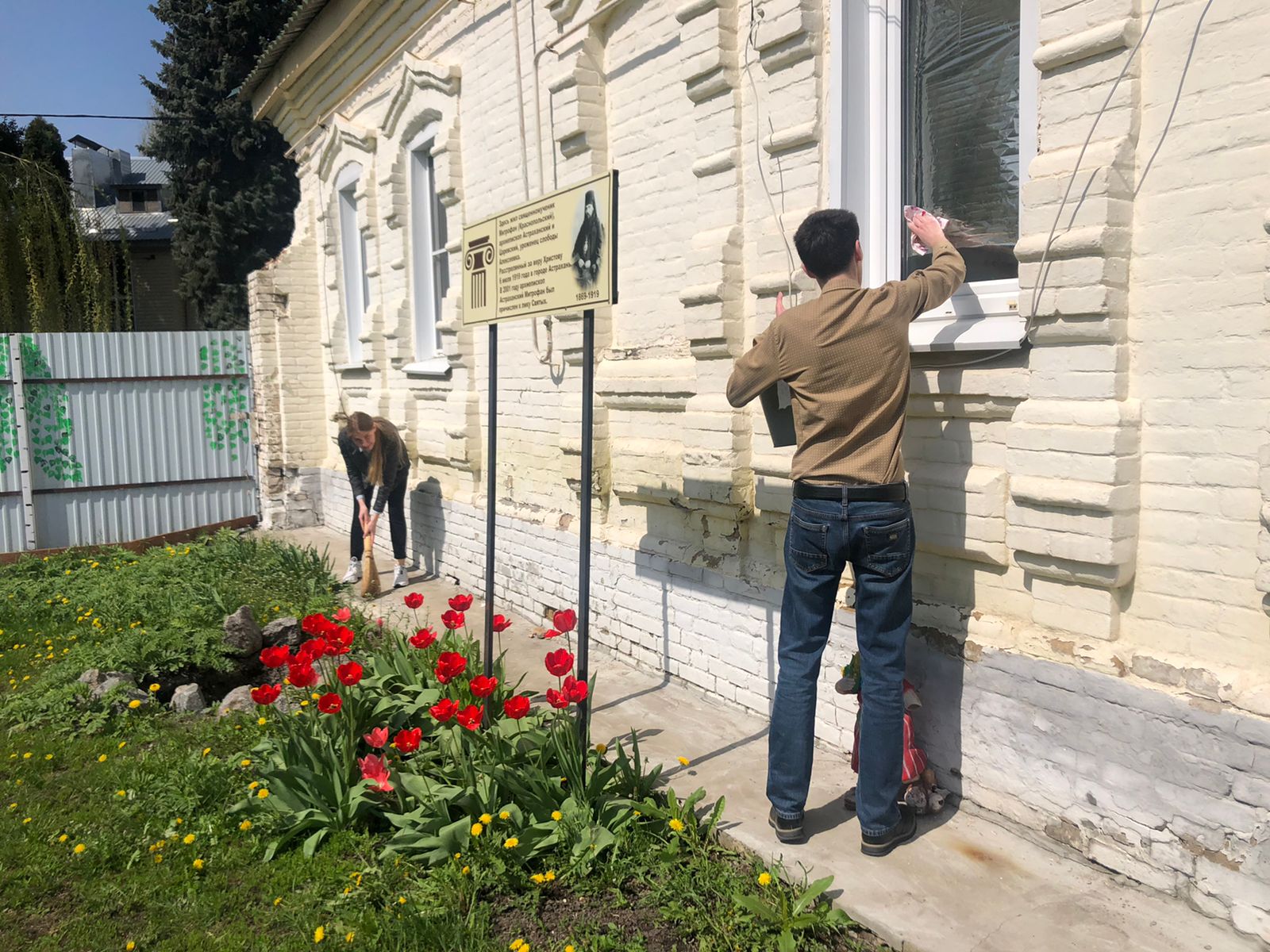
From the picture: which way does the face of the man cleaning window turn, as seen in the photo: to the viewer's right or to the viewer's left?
to the viewer's right

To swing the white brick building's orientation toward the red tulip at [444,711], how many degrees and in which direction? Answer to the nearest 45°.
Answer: approximately 45° to its right

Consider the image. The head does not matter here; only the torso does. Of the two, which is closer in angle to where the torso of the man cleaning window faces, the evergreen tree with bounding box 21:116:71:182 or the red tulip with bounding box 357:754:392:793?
the evergreen tree

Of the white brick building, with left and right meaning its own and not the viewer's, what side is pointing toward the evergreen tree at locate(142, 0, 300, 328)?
right

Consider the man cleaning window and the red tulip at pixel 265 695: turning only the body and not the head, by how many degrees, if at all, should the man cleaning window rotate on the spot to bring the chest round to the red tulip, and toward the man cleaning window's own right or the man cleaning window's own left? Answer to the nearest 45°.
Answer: approximately 90° to the man cleaning window's own left

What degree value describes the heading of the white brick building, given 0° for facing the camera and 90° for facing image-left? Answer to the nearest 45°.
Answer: approximately 45°

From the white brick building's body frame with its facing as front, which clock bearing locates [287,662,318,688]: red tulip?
The red tulip is roughly at 1 o'clock from the white brick building.

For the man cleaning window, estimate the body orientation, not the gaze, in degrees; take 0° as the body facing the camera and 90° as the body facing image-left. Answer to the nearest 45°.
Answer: approximately 180°

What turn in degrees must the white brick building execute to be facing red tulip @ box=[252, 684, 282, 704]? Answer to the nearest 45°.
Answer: approximately 45° to its right

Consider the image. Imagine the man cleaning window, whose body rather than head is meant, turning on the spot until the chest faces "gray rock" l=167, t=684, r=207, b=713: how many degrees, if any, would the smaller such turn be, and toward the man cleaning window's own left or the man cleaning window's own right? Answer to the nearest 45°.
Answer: approximately 90° to the man cleaning window's own left
